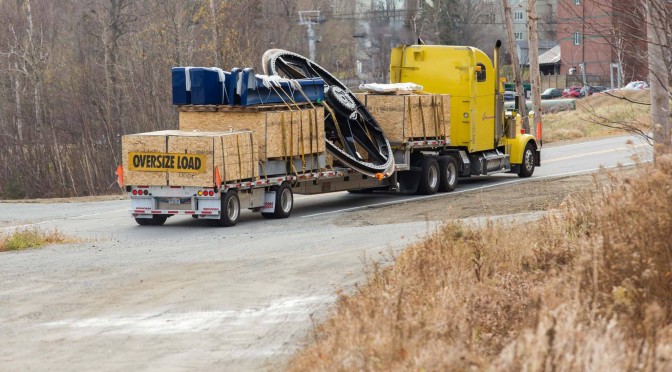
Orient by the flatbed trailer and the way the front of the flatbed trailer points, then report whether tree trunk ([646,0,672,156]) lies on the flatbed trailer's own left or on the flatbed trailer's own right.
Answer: on the flatbed trailer's own right

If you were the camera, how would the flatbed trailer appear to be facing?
facing away from the viewer and to the right of the viewer

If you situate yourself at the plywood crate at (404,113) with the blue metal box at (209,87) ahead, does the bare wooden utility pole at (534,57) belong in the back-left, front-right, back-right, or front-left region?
back-right

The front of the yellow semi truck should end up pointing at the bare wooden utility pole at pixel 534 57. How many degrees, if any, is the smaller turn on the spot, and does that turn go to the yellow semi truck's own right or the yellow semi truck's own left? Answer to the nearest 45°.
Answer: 0° — it already faces it

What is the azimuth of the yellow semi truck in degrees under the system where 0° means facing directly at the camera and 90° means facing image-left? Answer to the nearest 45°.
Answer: approximately 225°
